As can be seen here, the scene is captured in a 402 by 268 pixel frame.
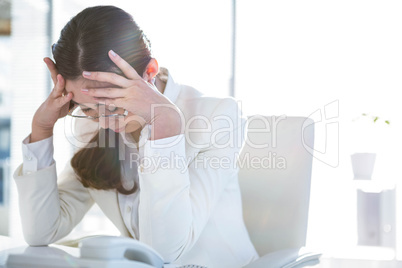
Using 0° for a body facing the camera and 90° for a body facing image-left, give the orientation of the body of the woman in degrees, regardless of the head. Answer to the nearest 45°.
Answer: approximately 45°

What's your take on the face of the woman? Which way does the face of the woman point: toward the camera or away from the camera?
toward the camera

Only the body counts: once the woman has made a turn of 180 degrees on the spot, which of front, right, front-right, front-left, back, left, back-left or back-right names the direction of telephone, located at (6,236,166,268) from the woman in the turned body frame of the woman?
back-right
